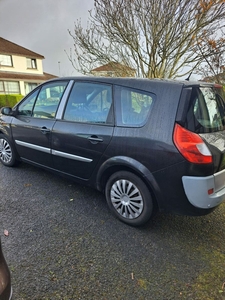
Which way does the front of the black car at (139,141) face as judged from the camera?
facing away from the viewer and to the left of the viewer

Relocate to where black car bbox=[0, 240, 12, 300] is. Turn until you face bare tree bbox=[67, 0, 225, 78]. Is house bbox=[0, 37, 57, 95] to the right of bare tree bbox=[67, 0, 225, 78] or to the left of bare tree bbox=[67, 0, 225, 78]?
left

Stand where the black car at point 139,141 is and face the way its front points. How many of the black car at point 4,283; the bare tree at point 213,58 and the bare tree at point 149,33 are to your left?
1

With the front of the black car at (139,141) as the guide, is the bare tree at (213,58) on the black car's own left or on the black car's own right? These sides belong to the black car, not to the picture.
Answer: on the black car's own right

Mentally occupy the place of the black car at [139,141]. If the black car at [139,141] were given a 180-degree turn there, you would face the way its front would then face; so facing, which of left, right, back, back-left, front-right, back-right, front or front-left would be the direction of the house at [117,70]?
back-left

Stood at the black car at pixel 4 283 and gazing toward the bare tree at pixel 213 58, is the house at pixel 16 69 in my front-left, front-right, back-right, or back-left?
front-left

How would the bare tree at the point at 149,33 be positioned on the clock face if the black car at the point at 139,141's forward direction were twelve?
The bare tree is roughly at 2 o'clock from the black car.

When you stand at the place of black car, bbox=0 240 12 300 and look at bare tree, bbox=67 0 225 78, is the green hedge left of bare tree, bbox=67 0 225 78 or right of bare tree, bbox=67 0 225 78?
left

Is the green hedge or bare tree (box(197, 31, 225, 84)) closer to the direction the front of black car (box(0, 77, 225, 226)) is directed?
the green hedge

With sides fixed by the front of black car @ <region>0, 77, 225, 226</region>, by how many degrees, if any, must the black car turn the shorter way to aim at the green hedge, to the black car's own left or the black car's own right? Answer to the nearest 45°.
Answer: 0° — it already faces it

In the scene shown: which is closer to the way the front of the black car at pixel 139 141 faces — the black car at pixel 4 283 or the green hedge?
the green hedge

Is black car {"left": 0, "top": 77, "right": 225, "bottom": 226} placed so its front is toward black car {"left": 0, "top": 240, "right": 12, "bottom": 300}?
no

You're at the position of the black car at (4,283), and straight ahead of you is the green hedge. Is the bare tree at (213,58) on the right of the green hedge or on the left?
right
